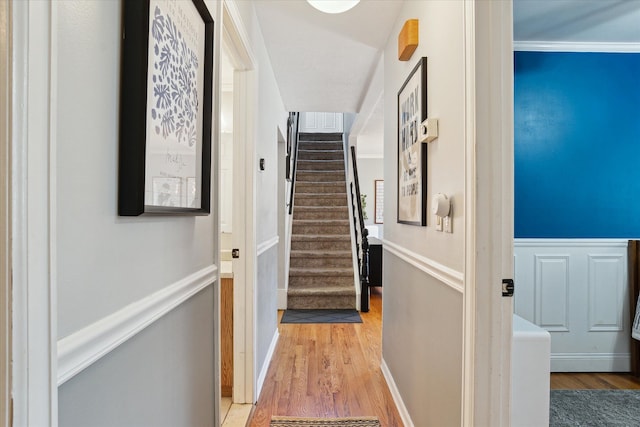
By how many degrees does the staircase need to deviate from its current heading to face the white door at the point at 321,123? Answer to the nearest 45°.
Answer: approximately 180°

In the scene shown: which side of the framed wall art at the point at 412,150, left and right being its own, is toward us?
left

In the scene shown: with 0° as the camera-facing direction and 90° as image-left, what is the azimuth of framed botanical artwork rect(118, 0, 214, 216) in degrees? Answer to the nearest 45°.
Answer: approximately 315°

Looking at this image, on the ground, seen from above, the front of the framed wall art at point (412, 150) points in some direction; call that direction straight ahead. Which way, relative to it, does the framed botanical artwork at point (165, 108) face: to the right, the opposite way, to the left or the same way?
the opposite way

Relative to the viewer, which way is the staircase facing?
toward the camera

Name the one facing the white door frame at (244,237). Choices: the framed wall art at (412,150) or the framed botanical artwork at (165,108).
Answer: the framed wall art

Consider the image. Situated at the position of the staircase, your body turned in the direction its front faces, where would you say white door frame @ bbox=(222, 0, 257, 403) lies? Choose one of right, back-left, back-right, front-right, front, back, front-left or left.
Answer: front

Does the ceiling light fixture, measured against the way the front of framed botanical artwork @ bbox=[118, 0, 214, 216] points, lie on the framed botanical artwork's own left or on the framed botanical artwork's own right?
on the framed botanical artwork's own left

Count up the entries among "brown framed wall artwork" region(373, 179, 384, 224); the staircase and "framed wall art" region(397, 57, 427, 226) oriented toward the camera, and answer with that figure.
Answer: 2

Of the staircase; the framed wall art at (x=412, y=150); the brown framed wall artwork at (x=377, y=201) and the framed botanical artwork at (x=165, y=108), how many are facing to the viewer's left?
1

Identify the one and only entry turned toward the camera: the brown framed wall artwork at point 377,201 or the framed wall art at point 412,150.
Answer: the brown framed wall artwork

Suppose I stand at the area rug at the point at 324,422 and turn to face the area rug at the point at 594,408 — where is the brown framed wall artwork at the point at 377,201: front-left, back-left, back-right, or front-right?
front-left

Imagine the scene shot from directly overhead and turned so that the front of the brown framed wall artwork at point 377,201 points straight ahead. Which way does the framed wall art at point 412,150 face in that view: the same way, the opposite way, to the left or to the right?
to the right

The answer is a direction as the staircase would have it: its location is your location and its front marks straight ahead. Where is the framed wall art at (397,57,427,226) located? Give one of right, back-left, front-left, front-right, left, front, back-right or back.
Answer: front

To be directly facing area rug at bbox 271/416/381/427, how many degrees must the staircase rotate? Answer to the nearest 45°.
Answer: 0° — it already faces it
